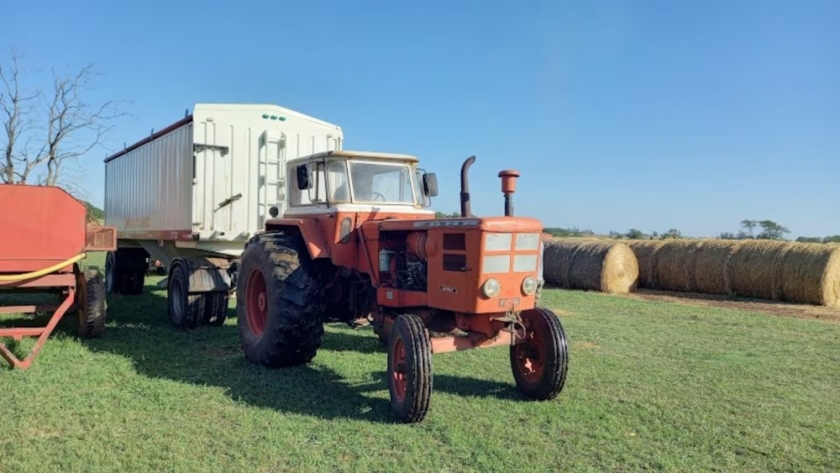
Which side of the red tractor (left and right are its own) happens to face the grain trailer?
back

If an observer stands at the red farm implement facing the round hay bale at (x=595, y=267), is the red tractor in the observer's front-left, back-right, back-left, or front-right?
front-right

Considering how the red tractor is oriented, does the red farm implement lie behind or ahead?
behind

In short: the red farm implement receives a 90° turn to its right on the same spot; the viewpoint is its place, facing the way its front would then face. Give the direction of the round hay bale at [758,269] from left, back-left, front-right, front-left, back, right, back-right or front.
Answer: back

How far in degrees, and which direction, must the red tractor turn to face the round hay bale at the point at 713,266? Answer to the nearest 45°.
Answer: approximately 90° to its left

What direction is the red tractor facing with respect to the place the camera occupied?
facing the viewer and to the right of the viewer

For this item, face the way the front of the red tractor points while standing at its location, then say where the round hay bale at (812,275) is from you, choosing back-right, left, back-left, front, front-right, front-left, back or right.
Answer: left

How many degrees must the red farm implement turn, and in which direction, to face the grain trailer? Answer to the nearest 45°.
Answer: approximately 135° to its left

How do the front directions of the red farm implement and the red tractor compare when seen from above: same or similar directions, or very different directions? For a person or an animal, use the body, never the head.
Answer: same or similar directions

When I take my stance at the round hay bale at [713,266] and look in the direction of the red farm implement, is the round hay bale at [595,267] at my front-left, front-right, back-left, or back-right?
front-right

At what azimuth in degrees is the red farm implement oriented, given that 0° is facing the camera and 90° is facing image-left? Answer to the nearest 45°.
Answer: approximately 0°

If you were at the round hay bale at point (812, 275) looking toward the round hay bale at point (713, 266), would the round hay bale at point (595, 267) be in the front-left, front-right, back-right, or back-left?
front-left

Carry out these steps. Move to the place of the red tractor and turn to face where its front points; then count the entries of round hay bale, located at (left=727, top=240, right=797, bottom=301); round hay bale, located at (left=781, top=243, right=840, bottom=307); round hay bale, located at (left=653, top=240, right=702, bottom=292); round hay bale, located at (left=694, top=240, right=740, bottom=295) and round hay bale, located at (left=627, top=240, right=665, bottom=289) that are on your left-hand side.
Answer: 5

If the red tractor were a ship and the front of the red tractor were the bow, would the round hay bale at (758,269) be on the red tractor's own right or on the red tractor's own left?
on the red tractor's own left
